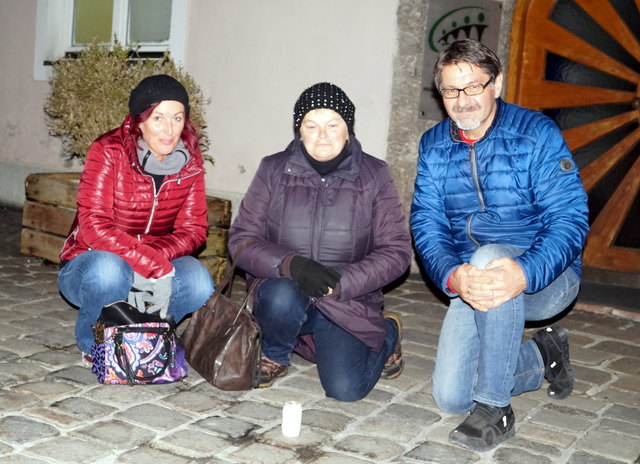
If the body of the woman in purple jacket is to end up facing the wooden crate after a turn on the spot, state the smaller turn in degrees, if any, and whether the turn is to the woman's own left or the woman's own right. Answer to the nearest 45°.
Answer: approximately 135° to the woman's own right

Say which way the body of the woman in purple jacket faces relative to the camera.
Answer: toward the camera

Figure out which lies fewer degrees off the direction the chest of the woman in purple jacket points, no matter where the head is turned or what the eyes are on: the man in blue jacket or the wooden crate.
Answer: the man in blue jacket

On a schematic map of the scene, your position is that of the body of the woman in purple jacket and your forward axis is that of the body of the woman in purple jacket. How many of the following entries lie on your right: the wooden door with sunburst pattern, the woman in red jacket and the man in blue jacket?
1

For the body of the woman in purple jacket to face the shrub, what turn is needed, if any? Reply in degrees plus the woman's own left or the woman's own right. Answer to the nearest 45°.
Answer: approximately 135° to the woman's own right

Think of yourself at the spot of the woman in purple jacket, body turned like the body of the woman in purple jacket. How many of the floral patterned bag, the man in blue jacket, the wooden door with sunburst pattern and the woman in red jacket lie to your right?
2

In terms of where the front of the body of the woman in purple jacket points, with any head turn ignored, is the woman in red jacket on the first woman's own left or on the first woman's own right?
on the first woman's own right

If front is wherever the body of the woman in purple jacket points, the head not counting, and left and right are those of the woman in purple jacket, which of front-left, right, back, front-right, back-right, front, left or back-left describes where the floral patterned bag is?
right

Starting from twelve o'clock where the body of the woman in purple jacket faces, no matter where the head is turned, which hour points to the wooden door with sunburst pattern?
The wooden door with sunburst pattern is roughly at 7 o'clock from the woman in purple jacket.

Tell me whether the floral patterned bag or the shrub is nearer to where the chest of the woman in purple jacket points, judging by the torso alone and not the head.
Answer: the floral patterned bag

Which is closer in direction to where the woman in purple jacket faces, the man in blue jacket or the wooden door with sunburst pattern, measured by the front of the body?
the man in blue jacket
